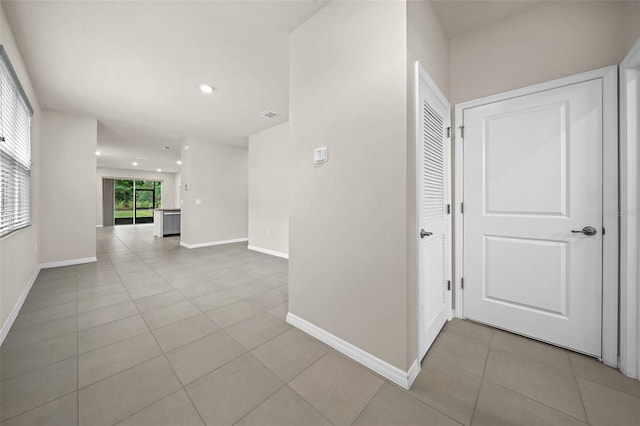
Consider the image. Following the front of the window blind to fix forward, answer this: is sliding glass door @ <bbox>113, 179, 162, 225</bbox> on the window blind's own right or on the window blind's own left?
on the window blind's own left

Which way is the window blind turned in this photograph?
to the viewer's right

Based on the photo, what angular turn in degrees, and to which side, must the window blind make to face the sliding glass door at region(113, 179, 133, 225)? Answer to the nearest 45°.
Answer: approximately 90° to its left

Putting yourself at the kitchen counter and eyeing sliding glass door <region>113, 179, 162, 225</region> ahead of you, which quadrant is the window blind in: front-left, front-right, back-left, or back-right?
back-left
